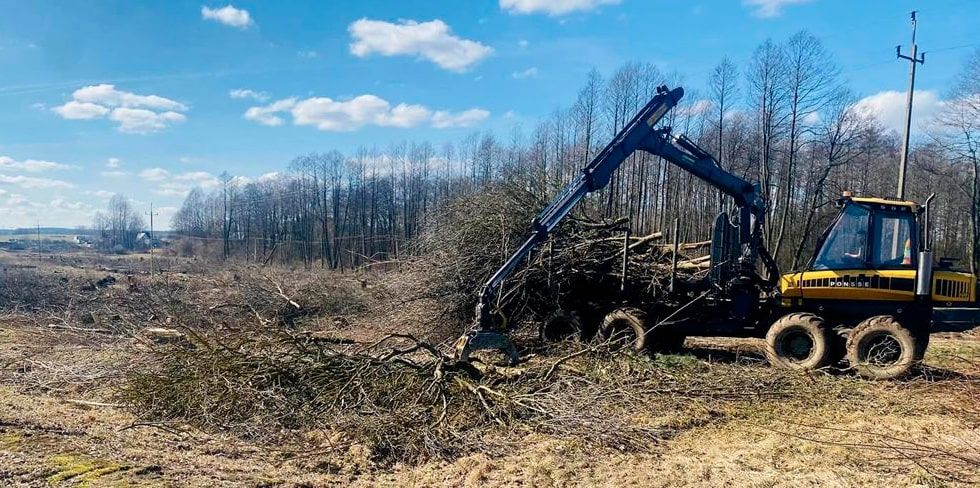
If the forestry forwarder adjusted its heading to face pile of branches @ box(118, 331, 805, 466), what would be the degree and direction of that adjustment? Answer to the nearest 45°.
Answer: approximately 135° to its right

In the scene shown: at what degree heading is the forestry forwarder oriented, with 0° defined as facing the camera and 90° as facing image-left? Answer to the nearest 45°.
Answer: approximately 270°
